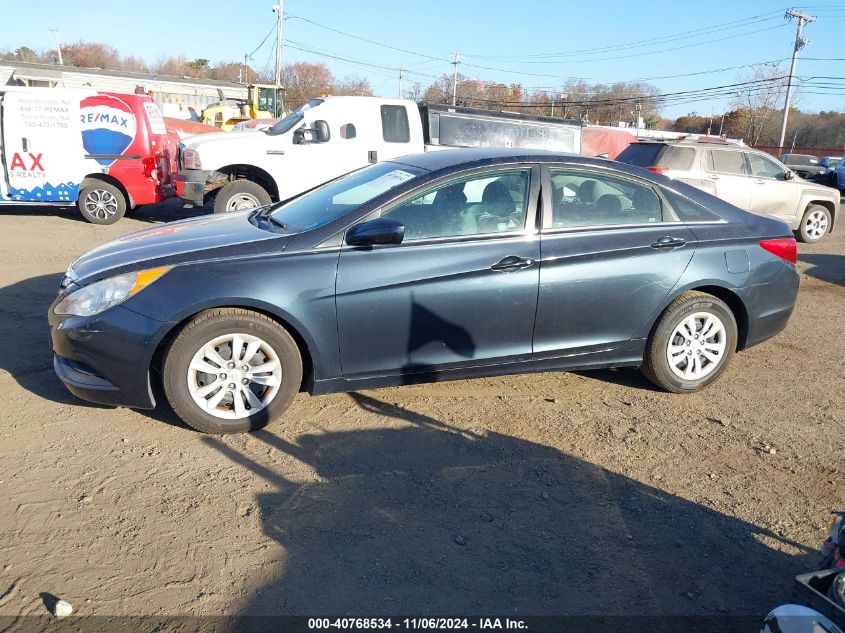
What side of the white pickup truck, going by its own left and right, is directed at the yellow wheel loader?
right

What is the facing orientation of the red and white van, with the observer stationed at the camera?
facing to the left of the viewer

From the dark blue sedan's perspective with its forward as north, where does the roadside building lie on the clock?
The roadside building is roughly at 2 o'clock from the dark blue sedan.

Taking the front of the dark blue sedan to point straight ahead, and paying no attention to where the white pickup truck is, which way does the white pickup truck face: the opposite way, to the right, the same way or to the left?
the same way

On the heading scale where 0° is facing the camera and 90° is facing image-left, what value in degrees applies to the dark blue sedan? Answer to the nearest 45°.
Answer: approximately 90°

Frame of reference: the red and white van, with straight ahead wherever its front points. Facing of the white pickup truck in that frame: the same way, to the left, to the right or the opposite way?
the same way

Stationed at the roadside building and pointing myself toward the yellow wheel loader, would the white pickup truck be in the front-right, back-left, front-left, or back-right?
front-right

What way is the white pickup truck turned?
to the viewer's left

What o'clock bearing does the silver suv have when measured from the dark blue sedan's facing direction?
The silver suv is roughly at 4 o'clock from the dark blue sedan.

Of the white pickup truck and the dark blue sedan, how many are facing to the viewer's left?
2

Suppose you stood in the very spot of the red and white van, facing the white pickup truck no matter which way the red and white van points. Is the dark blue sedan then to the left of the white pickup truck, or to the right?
right
